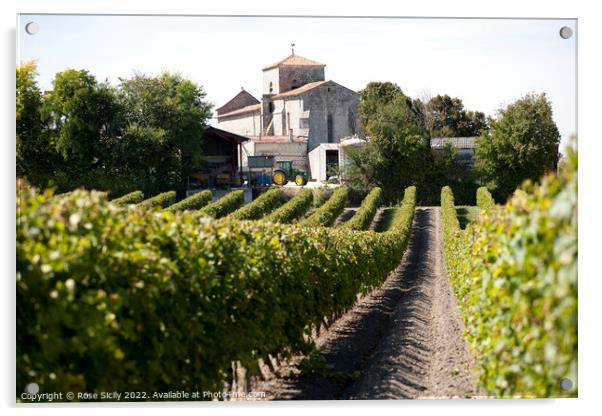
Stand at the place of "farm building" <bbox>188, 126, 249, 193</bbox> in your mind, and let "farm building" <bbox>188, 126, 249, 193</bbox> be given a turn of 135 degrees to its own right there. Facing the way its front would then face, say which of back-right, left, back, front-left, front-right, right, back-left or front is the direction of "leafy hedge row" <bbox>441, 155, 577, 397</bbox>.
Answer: back-left

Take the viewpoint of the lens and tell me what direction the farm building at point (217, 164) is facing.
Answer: facing the viewer

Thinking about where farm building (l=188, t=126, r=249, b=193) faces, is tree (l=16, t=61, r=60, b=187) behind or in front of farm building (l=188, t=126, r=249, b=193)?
in front

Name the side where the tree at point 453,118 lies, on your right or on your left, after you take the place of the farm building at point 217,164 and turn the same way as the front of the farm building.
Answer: on your left
